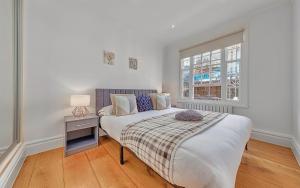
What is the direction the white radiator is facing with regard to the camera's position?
facing the viewer and to the left of the viewer

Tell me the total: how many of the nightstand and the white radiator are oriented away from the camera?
0

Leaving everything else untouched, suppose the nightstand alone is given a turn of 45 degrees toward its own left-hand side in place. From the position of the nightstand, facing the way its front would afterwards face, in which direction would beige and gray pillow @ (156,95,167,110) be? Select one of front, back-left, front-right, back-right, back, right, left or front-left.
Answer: front

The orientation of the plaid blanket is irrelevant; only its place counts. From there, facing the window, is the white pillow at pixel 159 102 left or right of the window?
left

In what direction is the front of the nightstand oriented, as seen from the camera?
facing the viewer and to the right of the viewer
